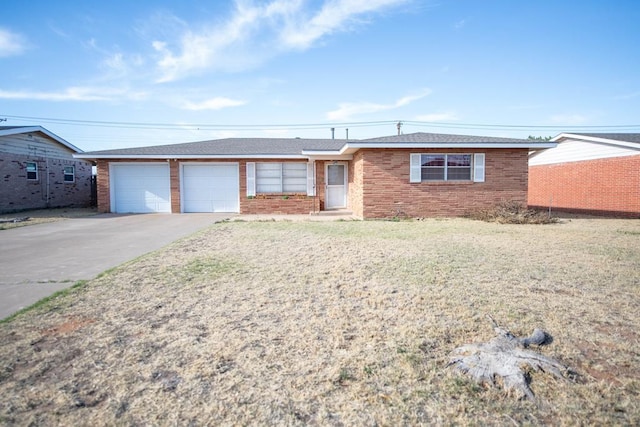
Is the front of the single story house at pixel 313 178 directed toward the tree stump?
yes

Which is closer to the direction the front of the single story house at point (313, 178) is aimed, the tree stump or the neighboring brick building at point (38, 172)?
the tree stump

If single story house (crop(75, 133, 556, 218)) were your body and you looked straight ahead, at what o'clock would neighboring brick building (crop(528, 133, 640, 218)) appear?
The neighboring brick building is roughly at 9 o'clock from the single story house.

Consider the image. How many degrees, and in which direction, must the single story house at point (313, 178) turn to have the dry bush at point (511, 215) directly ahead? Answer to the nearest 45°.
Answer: approximately 45° to its left

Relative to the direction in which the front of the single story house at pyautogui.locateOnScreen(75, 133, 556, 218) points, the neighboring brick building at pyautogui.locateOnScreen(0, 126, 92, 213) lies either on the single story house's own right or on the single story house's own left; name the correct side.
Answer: on the single story house's own right

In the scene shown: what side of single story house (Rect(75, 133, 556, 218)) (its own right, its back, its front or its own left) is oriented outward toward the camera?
front

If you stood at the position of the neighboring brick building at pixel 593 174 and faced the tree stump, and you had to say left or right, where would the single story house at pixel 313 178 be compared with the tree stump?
right

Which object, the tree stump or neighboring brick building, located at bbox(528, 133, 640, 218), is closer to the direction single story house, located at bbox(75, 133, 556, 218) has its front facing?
the tree stump
